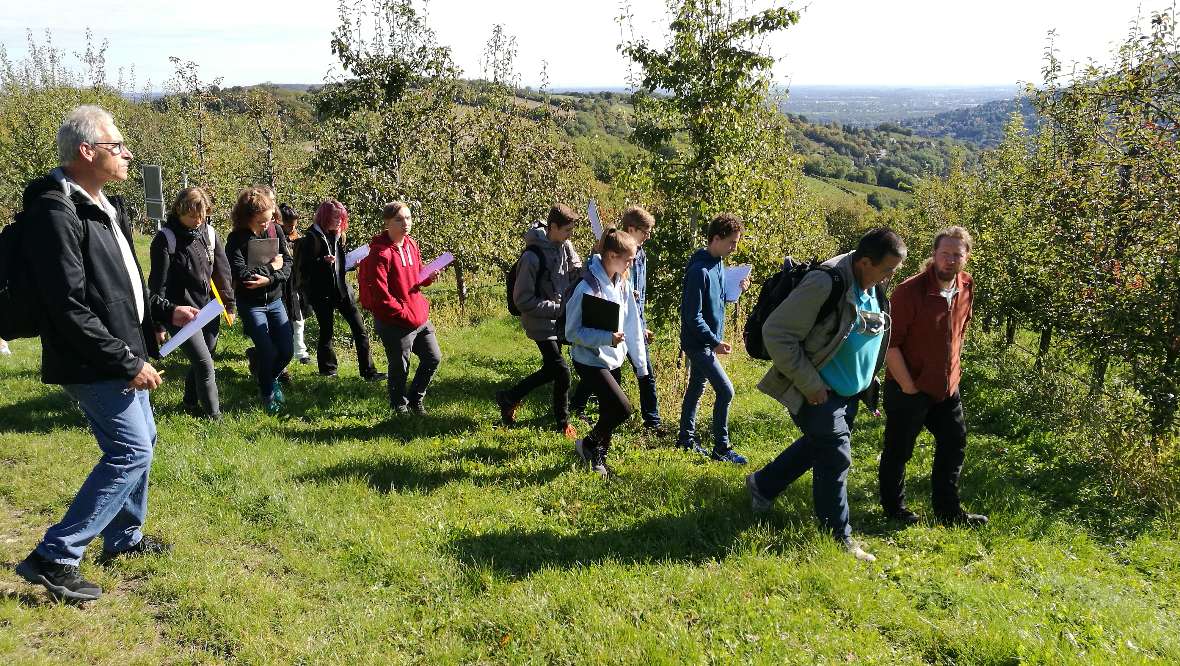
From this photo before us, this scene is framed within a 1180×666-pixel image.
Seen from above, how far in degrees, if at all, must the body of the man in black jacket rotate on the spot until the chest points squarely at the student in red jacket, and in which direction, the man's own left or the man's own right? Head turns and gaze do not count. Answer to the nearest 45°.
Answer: approximately 45° to the man's own left

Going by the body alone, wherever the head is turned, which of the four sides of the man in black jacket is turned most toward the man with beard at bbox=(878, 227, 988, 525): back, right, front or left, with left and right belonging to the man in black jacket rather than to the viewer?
front

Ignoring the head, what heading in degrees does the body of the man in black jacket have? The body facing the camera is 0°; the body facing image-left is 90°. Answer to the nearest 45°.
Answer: approximately 270°

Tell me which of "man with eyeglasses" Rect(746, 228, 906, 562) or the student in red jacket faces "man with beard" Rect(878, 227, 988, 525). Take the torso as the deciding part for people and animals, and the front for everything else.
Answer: the student in red jacket

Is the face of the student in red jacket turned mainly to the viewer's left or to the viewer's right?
to the viewer's right

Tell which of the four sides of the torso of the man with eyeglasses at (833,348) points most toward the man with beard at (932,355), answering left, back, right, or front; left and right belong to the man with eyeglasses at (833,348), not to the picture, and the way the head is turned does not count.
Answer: left

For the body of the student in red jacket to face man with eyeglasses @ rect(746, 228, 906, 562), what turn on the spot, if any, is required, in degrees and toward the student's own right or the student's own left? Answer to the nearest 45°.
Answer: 0° — they already face them

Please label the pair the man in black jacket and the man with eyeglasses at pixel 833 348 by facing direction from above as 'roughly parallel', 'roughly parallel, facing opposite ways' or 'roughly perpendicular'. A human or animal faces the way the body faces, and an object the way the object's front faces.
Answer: roughly perpendicular

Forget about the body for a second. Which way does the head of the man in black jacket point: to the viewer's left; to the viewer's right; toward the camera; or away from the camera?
to the viewer's right
